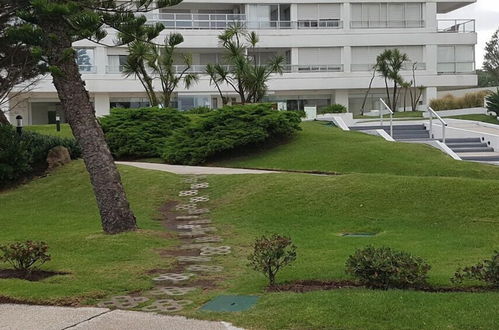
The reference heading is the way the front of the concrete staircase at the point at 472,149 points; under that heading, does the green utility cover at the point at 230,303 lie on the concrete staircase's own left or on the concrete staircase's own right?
on the concrete staircase's own right

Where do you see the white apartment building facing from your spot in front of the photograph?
facing the viewer

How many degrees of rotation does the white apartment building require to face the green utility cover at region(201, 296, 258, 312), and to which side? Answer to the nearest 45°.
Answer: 0° — it already faces it

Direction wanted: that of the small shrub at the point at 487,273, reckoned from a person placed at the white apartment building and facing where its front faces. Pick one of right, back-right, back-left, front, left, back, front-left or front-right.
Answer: front

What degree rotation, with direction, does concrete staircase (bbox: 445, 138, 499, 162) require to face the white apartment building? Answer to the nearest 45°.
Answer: approximately 180°

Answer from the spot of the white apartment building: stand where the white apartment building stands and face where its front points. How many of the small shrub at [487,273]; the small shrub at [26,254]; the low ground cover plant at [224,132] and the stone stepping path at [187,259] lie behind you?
0

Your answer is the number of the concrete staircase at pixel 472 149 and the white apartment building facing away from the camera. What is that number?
0

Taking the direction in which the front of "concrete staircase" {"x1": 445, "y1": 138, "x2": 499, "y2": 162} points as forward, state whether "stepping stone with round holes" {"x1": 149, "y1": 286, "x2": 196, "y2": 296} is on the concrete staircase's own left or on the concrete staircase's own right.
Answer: on the concrete staircase's own right

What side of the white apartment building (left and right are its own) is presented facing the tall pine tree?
front

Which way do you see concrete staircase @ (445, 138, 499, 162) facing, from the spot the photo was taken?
facing the viewer and to the right of the viewer
